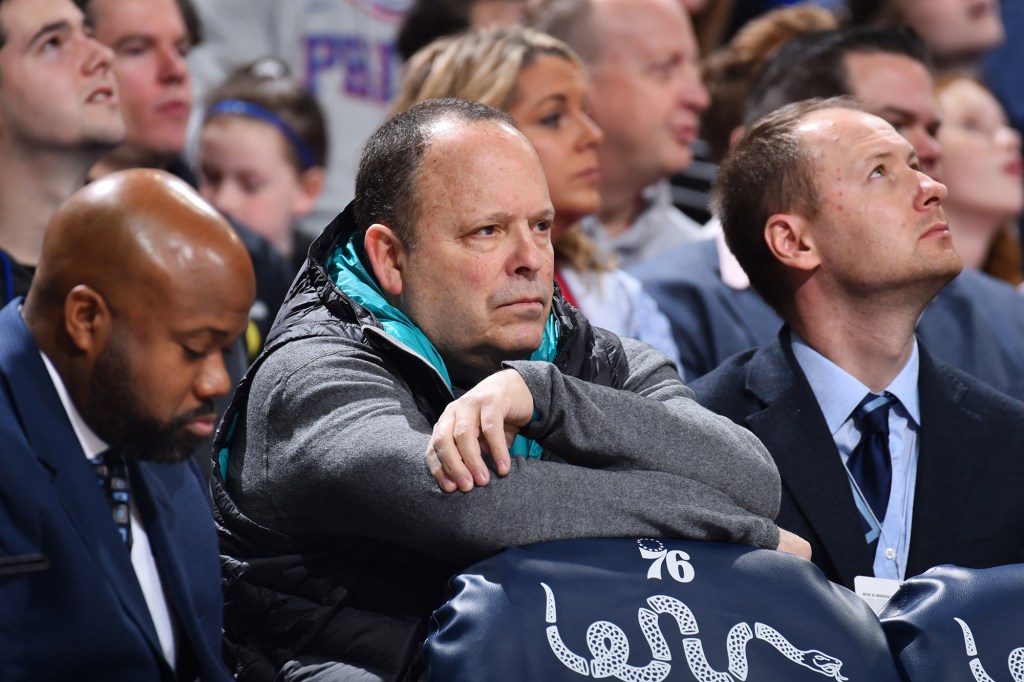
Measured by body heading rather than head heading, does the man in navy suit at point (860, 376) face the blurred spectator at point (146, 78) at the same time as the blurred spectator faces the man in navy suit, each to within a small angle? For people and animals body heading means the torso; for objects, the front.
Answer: no

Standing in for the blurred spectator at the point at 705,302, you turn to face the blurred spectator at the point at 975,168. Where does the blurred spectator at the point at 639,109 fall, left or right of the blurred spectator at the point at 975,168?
left

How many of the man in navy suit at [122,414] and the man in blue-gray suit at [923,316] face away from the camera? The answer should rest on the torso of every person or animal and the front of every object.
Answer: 0

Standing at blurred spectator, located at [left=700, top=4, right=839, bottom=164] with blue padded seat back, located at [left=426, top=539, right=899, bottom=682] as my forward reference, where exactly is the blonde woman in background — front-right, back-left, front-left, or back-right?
front-right

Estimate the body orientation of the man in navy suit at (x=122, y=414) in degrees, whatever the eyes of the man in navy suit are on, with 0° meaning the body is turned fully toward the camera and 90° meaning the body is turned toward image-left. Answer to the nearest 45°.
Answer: approximately 315°

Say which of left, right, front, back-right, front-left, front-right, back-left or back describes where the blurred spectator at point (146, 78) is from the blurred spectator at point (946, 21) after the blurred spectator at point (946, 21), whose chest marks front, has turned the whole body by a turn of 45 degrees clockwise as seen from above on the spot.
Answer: front-right

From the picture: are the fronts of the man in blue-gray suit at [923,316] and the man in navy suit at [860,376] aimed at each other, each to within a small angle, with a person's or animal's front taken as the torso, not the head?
no

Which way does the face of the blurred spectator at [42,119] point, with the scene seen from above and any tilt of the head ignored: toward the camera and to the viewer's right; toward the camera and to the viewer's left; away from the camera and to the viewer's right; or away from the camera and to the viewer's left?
toward the camera and to the viewer's right

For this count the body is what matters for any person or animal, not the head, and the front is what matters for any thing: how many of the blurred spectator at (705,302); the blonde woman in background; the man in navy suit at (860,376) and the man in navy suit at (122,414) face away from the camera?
0

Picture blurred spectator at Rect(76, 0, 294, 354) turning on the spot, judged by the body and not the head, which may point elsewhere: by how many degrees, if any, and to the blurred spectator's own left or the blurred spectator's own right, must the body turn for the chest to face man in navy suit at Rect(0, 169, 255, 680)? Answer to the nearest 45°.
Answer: approximately 45° to the blurred spectator's own right

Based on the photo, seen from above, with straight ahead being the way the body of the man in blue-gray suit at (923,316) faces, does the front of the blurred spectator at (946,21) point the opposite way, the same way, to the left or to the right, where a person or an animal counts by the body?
the same way

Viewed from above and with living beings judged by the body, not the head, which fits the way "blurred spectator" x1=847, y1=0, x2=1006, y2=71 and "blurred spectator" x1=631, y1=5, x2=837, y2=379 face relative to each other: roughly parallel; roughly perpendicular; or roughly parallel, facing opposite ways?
roughly parallel

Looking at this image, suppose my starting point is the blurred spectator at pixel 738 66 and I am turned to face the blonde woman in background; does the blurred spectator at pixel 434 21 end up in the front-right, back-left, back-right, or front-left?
front-right

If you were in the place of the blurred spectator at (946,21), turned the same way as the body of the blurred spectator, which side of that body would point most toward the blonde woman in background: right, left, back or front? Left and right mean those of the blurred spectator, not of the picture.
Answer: right

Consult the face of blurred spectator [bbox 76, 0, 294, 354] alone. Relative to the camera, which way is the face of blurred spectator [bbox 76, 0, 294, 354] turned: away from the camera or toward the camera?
toward the camera

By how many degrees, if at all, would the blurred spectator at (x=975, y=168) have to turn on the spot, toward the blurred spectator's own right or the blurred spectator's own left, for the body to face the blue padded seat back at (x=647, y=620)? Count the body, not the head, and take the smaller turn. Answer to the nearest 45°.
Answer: approximately 45° to the blurred spectator's own right

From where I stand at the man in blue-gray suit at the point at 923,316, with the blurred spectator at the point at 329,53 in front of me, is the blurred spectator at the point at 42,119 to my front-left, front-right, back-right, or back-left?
front-left

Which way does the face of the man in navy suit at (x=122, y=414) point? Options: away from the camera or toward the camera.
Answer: toward the camera

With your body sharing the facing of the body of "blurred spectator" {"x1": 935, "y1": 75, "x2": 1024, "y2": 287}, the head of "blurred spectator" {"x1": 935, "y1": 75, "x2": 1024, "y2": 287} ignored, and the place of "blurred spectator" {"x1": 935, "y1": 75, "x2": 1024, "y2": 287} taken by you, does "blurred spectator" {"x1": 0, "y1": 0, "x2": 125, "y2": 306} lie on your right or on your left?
on your right
